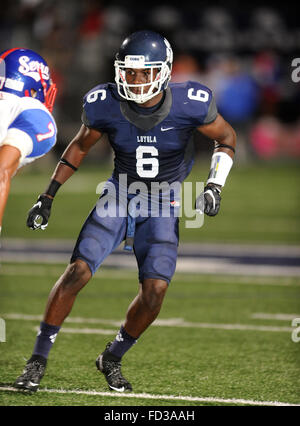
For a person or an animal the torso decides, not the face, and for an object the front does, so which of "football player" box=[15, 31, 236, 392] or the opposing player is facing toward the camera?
the football player

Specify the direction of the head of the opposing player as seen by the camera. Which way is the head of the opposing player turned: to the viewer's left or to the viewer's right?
to the viewer's right

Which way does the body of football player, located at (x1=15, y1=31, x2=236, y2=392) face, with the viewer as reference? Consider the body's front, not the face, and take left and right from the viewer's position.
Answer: facing the viewer

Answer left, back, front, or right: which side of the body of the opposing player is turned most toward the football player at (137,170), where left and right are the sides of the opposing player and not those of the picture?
front

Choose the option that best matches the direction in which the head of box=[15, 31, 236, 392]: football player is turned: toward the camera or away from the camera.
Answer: toward the camera

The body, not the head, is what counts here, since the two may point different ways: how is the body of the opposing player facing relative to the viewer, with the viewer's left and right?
facing away from the viewer and to the right of the viewer

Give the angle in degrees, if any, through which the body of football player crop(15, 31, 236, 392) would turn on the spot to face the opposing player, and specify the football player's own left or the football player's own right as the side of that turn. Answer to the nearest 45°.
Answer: approximately 45° to the football player's own right

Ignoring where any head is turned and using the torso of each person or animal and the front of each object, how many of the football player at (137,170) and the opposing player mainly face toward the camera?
1
